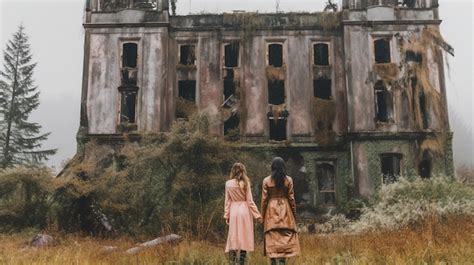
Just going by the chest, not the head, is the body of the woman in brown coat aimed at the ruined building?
yes

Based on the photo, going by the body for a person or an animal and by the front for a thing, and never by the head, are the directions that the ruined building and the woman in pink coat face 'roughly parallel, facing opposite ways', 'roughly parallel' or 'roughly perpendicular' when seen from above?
roughly parallel, facing opposite ways

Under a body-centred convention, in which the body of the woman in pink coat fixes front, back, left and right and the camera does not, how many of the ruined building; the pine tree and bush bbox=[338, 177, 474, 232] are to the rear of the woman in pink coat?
0

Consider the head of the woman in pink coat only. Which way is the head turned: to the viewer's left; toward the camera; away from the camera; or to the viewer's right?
away from the camera

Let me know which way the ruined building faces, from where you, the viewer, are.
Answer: facing the viewer

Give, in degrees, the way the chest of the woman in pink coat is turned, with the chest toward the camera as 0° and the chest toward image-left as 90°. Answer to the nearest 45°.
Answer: approximately 180°

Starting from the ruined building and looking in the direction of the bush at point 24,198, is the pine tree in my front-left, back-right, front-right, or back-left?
front-right

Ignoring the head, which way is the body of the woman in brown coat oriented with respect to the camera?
away from the camera

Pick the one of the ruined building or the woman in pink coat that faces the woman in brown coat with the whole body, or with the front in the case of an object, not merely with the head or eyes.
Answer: the ruined building

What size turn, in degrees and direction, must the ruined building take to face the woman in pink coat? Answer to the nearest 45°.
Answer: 0° — it already faces them

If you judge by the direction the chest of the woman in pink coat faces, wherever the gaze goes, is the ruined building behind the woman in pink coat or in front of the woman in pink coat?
in front

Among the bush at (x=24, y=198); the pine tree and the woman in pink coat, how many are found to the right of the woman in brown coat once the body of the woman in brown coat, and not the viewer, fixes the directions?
0

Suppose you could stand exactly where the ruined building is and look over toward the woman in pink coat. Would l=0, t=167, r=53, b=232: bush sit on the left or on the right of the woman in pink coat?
right

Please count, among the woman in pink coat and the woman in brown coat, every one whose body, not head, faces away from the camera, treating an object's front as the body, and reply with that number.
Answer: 2

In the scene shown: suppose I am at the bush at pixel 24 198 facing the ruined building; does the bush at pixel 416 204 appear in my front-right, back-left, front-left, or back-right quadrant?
front-right

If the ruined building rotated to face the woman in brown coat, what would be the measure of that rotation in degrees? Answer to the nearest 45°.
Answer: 0° — it already faces them

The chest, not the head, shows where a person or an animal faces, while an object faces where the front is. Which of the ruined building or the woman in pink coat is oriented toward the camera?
the ruined building
